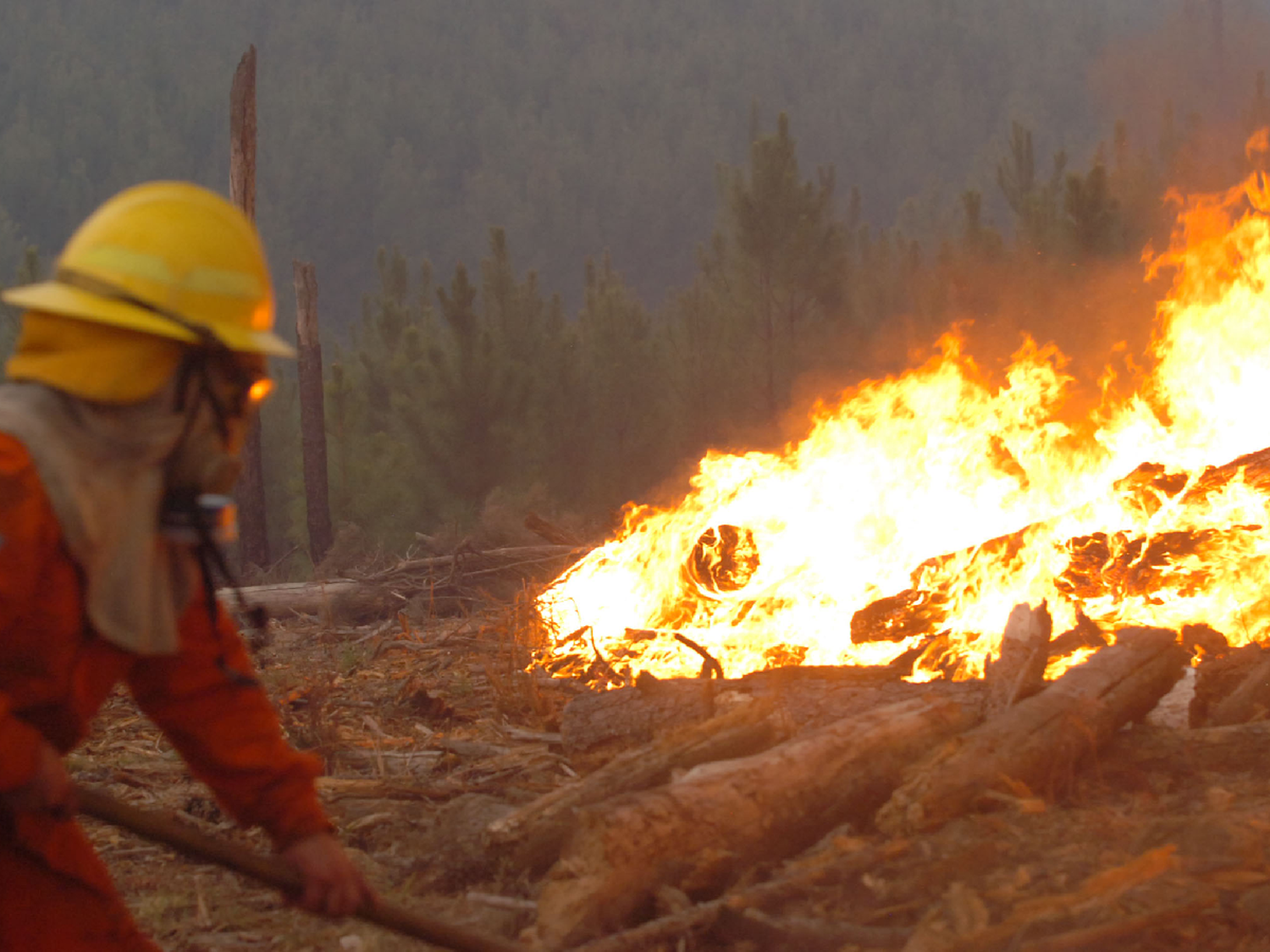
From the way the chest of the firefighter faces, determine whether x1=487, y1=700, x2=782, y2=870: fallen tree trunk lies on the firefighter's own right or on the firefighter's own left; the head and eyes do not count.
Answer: on the firefighter's own left

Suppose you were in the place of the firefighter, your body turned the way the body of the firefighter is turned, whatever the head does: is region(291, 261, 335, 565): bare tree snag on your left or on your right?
on your left

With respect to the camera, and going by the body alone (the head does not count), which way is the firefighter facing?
to the viewer's right

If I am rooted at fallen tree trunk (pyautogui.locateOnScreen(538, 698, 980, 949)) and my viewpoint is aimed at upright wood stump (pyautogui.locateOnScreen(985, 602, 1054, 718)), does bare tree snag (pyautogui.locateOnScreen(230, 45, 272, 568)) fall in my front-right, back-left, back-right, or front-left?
front-left

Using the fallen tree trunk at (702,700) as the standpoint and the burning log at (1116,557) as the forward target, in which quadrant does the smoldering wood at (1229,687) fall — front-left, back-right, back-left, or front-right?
front-right

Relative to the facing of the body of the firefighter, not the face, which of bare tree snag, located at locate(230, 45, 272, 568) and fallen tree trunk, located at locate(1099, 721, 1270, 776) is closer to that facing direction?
the fallen tree trunk

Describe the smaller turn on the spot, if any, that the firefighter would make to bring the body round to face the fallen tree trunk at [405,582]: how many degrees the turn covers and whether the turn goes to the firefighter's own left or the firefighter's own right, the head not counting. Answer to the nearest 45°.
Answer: approximately 90° to the firefighter's own left

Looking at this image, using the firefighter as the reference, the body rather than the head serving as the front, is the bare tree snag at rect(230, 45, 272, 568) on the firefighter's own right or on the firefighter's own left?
on the firefighter's own left

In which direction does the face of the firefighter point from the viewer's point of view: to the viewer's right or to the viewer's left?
to the viewer's right
